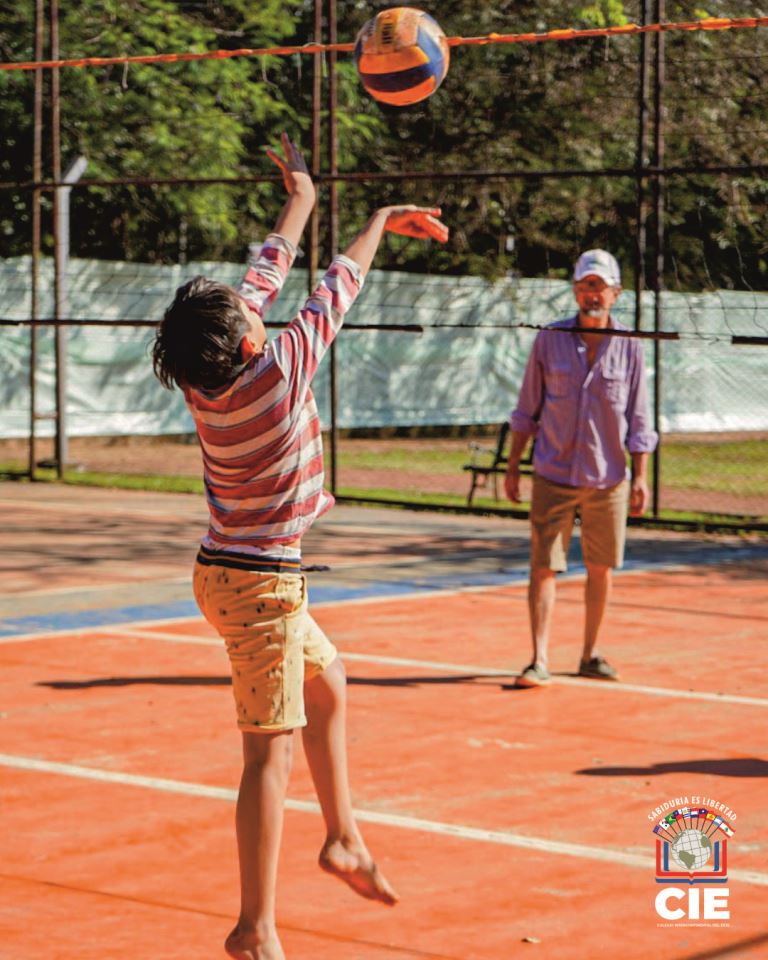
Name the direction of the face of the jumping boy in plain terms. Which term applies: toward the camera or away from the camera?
away from the camera

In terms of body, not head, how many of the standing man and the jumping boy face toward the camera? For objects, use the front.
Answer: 1

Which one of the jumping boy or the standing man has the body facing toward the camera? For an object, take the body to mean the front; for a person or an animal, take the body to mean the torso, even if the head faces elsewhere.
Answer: the standing man

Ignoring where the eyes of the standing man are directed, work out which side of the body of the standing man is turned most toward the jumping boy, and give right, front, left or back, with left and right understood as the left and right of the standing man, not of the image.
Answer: front

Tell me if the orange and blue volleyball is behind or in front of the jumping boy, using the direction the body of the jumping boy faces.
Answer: in front

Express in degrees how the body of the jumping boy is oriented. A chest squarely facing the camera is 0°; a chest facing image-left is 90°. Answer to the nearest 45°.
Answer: approximately 225°

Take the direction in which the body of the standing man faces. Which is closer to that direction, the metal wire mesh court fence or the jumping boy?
the jumping boy

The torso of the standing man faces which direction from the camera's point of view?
toward the camera
